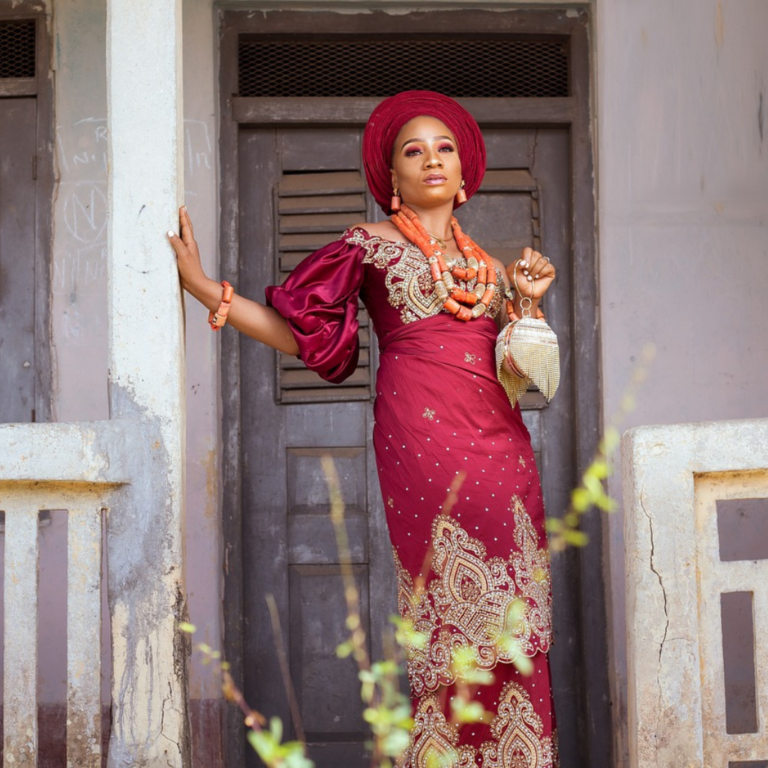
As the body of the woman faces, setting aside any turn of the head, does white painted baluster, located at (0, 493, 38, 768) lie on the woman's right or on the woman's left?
on the woman's right

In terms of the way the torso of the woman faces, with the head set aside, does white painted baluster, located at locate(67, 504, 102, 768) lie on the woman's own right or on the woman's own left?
on the woman's own right

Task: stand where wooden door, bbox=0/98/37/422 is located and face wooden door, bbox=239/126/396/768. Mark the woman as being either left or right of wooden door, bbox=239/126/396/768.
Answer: right

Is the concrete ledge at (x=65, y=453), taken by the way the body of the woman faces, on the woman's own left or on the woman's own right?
on the woman's own right

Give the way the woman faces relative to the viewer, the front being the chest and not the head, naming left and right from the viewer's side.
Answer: facing the viewer and to the right of the viewer

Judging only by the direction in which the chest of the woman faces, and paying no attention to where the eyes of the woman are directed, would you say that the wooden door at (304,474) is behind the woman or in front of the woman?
behind
